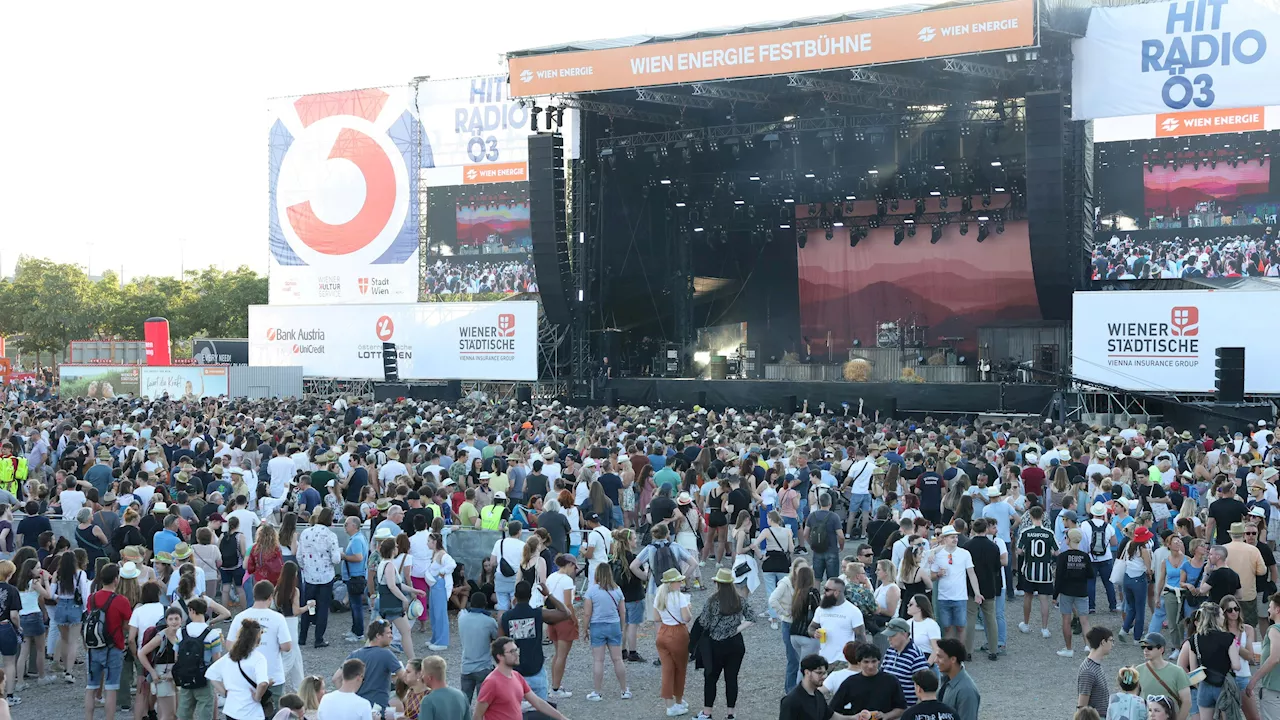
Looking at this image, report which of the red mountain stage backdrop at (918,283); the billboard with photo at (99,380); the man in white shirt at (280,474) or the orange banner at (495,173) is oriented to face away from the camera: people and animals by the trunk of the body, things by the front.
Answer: the man in white shirt

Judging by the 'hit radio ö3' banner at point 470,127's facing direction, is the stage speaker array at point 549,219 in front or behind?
in front

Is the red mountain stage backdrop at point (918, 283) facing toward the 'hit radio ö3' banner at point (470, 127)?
no

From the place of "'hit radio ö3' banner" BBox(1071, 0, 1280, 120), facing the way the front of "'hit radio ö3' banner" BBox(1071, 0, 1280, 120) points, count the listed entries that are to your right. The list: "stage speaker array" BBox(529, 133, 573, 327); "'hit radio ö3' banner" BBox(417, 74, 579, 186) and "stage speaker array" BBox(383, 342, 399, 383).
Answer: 3

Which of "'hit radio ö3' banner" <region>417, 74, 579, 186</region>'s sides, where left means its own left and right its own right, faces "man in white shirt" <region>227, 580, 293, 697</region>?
front

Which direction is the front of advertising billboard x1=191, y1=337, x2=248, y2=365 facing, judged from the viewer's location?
facing the viewer

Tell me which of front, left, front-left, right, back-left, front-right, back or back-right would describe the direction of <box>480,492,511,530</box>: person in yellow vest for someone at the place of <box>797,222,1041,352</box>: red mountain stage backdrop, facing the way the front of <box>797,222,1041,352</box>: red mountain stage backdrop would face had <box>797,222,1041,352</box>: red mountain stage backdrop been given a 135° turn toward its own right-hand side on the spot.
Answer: back-left

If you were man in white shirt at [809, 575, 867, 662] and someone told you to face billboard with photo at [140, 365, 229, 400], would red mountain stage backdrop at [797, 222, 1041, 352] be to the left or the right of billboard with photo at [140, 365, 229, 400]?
right

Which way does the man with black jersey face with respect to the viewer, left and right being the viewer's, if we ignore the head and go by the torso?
facing away from the viewer

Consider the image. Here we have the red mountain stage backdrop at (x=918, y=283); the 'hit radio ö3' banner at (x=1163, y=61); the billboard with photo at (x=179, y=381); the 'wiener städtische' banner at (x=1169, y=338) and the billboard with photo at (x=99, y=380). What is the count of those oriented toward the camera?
5

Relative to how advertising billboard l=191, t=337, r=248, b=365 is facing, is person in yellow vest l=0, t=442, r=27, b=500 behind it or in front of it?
in front

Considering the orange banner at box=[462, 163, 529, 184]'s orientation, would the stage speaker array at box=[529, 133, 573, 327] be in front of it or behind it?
in front

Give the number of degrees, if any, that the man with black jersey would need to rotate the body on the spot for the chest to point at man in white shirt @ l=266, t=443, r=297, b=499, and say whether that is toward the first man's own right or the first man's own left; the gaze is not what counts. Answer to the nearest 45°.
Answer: approximately 90° to the first man's own left

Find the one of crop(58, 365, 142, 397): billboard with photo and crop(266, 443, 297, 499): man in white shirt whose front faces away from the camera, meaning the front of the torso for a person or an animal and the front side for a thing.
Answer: the man in white shirt

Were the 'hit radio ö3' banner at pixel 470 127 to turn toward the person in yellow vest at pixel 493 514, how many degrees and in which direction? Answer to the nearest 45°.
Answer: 0° — it already faces them

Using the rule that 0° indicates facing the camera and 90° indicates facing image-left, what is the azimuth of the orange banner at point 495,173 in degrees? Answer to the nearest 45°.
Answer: approximately 0°

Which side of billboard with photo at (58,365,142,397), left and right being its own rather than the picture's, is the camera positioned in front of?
front

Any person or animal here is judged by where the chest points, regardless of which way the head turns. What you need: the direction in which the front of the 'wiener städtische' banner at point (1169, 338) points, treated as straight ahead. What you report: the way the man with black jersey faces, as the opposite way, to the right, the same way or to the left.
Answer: the opposite way

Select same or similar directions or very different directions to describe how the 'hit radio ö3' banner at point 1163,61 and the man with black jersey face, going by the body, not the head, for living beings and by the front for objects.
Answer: very different directions

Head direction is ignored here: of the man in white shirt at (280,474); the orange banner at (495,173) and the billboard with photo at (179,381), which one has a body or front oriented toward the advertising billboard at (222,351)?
the man in white shirt

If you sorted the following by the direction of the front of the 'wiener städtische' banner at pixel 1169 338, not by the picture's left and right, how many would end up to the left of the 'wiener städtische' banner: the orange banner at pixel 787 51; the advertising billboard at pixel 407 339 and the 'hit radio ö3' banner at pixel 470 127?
0

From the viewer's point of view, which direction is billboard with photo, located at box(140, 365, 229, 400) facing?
toward the camera
